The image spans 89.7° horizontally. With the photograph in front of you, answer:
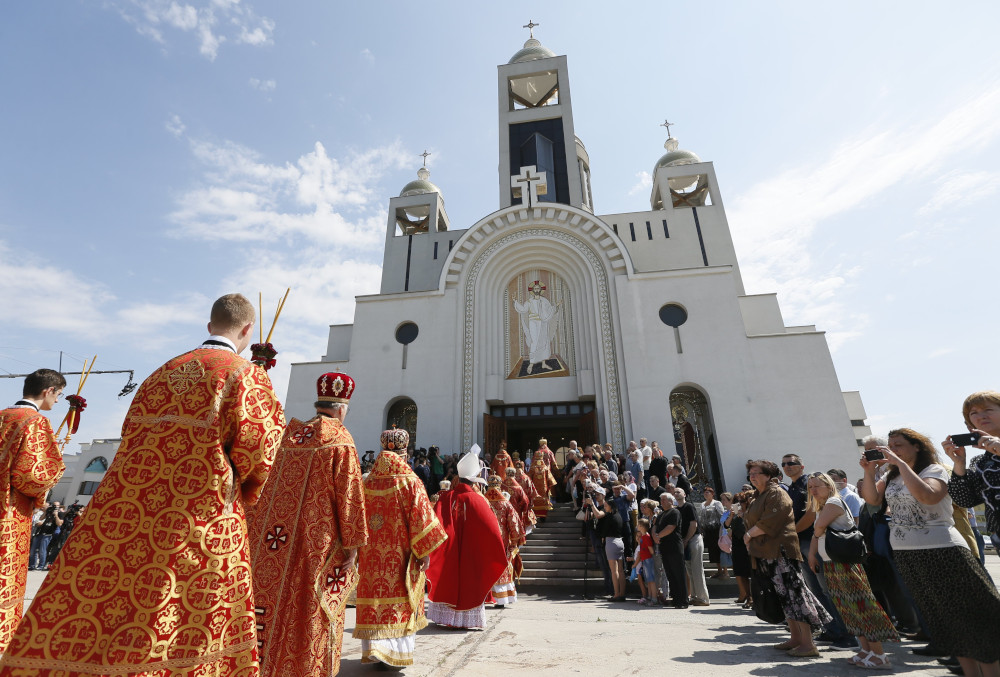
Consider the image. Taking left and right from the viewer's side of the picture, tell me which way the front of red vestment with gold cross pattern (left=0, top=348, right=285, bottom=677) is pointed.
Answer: facing away from the viewer and to the right of the viewer

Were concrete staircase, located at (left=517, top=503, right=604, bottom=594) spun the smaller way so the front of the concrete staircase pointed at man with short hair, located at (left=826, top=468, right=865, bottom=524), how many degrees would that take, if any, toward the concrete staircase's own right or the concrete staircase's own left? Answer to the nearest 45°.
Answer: approximately 45° to the concrete staircase's own left

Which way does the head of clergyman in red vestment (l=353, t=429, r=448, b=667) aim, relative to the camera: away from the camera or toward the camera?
away from the camera

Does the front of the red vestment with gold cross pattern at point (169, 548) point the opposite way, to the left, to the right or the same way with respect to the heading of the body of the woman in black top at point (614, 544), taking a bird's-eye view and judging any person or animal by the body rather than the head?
to the right

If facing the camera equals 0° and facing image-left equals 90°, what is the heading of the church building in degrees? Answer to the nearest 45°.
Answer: approximately 0°

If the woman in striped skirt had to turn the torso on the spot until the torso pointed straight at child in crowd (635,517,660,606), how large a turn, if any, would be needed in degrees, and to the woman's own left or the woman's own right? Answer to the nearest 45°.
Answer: approximately 45° to the woman's own right

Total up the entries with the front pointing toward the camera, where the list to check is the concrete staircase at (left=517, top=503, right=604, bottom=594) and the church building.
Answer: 2

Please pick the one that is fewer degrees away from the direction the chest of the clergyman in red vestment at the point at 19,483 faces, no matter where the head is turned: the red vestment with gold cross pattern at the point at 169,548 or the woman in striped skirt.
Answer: the woman in striped skirt

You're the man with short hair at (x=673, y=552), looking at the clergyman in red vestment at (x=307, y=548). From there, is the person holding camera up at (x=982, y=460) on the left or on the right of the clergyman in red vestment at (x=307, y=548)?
left

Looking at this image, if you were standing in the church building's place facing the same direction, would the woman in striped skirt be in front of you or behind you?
in front

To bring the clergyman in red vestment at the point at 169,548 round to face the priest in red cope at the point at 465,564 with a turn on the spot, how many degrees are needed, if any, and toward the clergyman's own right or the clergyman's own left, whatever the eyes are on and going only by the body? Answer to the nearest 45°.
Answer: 0° — they already face them

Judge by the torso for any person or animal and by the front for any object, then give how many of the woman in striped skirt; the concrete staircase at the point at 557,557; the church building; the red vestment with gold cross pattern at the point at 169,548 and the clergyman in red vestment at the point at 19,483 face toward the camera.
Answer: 2

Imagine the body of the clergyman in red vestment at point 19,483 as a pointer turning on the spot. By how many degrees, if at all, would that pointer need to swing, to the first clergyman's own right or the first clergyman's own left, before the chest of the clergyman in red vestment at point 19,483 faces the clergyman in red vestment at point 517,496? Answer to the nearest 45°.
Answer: approximately 45° to the first clergyman's own right

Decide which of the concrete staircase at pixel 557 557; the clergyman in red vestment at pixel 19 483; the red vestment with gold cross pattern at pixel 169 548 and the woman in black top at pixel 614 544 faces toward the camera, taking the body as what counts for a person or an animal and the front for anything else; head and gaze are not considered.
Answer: the concrete staircase

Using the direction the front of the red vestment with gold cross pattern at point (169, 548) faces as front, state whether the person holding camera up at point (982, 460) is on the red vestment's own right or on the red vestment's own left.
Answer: on the red vestment's own right

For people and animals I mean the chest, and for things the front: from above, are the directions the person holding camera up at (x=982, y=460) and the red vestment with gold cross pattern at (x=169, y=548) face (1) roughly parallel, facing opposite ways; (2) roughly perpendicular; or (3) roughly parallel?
roughly perpendicular

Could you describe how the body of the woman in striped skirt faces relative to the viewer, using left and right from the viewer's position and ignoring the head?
facing to the left of the viewer

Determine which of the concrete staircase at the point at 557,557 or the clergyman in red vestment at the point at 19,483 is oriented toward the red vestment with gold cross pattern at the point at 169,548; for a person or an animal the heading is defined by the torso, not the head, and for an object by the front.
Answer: the concrete staircase
